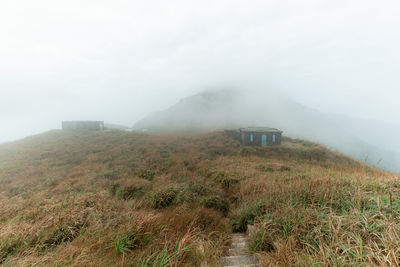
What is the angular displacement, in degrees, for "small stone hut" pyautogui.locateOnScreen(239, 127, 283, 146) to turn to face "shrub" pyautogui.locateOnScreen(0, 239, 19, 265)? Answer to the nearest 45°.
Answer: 0° — it already faces it

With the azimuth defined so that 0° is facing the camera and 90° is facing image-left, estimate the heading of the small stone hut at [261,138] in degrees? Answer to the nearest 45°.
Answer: approximately 0°

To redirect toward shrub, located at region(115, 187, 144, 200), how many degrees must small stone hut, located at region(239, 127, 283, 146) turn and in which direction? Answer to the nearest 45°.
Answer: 0° — it already faces it
